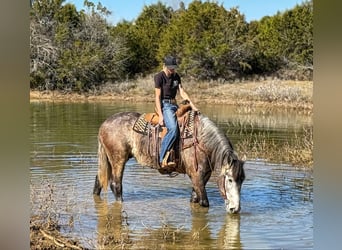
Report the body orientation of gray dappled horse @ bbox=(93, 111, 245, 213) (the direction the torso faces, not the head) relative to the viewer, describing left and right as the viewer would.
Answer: facing to the right of the viewer

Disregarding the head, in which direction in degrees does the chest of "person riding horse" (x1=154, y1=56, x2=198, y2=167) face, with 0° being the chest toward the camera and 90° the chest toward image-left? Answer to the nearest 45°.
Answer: approximately 315°
